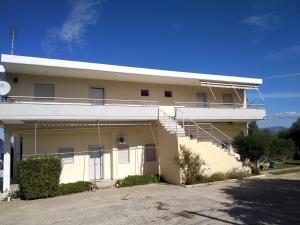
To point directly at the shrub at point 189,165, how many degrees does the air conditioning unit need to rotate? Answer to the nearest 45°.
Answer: approximately 45° to its left

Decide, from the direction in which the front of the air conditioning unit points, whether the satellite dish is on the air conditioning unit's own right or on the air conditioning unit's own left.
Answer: on the air conditioning unit's own right

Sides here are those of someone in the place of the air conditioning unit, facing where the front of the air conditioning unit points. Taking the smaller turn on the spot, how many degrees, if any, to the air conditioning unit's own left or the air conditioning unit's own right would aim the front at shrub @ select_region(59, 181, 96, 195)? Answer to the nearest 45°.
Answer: approximately 45° to the air conditioning unit's own right

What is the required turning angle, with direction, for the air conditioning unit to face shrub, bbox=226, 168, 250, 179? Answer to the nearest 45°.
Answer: approximately 90° to its left

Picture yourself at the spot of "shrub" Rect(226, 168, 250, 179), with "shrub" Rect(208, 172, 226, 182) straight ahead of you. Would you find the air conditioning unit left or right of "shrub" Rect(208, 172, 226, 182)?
right

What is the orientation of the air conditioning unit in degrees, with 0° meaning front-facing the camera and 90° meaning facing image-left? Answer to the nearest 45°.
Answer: approximately 0°

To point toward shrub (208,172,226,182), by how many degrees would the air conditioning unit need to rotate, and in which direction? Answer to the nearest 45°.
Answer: approximately 45° to its left

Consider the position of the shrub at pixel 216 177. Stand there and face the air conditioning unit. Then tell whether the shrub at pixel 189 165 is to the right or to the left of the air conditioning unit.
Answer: left

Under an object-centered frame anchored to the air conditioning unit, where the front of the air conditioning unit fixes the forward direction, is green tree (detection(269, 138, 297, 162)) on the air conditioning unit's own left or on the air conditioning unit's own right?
on the air conditioning unit's own left
